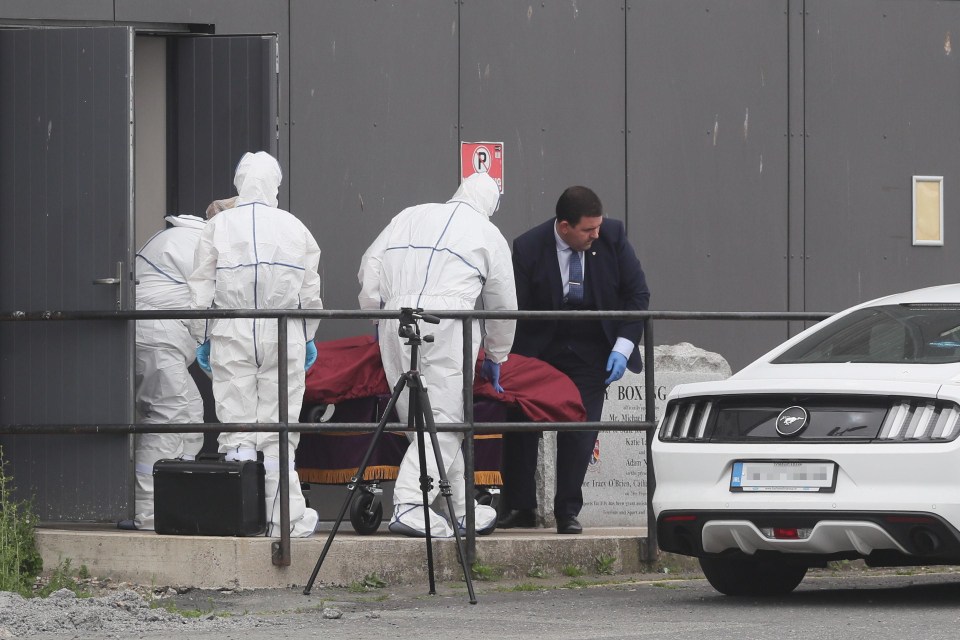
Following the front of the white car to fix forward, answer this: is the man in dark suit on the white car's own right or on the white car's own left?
on the white car's own left

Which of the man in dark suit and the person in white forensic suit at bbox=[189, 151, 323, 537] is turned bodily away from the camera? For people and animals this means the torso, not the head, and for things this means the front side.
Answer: the person in white forensic suit

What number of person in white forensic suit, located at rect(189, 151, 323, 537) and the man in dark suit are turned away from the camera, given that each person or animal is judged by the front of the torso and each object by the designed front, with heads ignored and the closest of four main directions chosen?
1

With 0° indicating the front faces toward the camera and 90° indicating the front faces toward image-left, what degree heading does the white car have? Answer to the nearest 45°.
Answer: approximately 225°

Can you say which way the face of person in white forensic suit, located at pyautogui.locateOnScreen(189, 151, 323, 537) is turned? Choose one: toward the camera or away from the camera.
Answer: away from the camera

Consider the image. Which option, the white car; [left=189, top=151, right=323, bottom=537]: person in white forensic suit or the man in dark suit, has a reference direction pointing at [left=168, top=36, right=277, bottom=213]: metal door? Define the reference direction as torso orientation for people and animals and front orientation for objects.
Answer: the person in white forensic suit

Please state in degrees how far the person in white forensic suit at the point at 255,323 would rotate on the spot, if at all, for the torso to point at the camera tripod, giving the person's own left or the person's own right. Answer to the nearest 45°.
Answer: approximately 135° to the person's own right

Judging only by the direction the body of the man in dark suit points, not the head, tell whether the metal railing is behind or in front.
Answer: in front

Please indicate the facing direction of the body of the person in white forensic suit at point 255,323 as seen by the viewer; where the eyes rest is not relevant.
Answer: away from the camera

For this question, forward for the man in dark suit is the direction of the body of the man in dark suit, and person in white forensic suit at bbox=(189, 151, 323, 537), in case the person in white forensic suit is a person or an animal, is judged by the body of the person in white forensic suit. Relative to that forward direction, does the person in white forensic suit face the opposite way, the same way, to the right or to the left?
the opposite way

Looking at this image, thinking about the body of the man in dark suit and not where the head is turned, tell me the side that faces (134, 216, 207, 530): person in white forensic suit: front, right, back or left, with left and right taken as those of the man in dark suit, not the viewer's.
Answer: right
